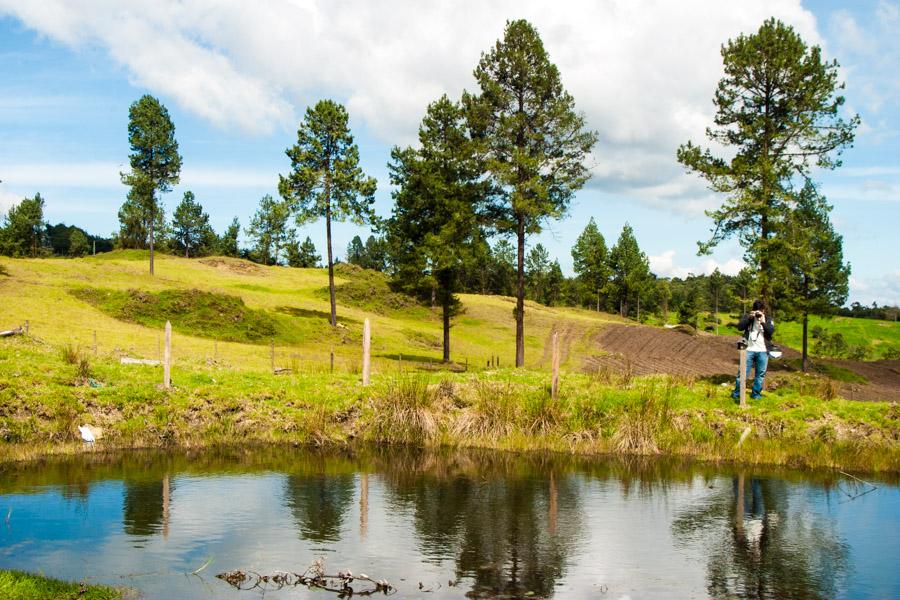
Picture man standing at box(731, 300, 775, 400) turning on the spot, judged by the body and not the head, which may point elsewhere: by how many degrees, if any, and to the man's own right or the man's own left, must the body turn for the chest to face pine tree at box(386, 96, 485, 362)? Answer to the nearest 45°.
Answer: approximately 135° to the man's own right

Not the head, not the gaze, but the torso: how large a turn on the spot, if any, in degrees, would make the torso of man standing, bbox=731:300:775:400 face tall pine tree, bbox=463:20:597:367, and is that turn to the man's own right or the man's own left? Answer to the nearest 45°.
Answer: approximately 135° to the man's own right

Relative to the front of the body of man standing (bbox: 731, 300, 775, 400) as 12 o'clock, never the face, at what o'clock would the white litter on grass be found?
The white litter on grass is roughly at 2 o'clock from the man standing.

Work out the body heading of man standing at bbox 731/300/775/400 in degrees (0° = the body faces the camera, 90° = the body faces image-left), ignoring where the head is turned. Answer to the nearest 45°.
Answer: approximately 0°

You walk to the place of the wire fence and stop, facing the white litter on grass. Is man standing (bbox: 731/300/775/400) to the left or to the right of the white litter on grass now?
left

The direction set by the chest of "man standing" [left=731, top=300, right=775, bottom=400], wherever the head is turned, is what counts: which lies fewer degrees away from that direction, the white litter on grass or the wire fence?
the white litter on grass
